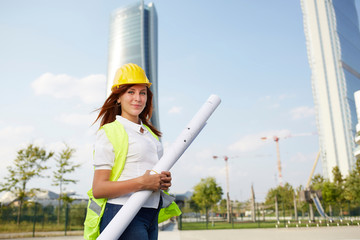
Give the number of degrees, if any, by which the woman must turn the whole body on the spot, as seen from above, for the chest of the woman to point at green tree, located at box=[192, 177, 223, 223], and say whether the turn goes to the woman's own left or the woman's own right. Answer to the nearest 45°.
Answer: approximately 135° to the woman's own left

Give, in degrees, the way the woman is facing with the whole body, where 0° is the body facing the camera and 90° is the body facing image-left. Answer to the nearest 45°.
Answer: approximately 315°
